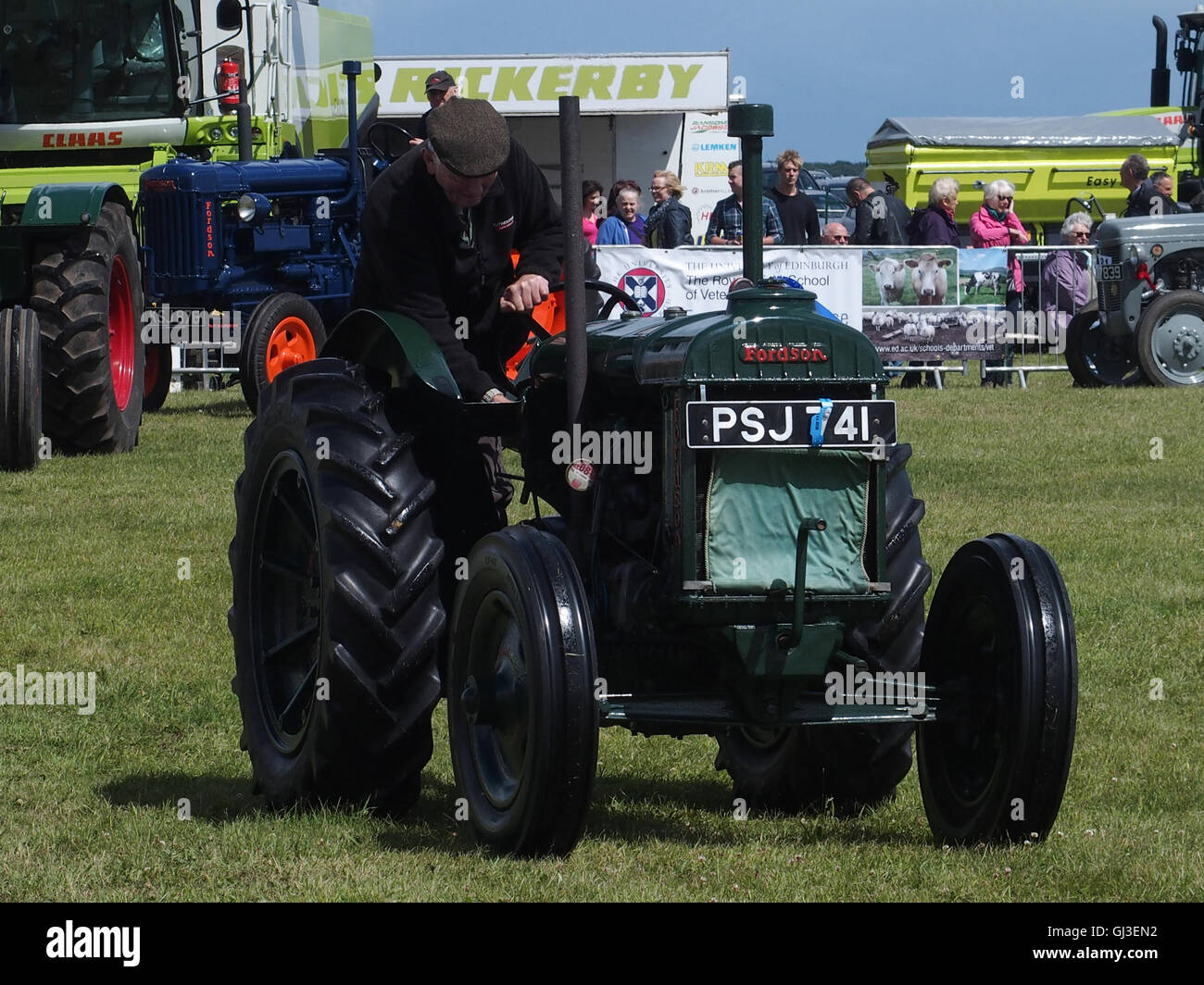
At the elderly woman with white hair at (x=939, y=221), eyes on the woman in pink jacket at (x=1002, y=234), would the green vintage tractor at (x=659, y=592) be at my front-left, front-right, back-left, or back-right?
back-right

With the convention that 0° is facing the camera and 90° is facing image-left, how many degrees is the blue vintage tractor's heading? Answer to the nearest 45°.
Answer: approximately 45°

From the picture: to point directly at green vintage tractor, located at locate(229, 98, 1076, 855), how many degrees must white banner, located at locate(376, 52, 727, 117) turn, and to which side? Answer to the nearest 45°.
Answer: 0° — it already faces it

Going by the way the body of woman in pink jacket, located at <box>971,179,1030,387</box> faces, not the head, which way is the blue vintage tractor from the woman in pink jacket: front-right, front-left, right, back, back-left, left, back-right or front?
right

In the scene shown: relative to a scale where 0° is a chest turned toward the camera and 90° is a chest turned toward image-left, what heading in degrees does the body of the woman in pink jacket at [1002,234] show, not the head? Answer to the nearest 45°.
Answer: approximately 315°

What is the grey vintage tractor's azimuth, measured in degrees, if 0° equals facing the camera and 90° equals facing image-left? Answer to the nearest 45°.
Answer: approximately 45°

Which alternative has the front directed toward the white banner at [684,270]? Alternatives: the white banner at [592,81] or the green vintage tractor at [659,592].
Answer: the white banner at [592,81]

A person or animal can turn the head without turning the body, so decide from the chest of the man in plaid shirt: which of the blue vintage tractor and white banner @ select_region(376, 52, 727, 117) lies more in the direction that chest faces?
the blue vintage tractor

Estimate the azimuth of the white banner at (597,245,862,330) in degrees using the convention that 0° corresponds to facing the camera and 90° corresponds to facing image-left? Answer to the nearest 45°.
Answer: approximately 0°
